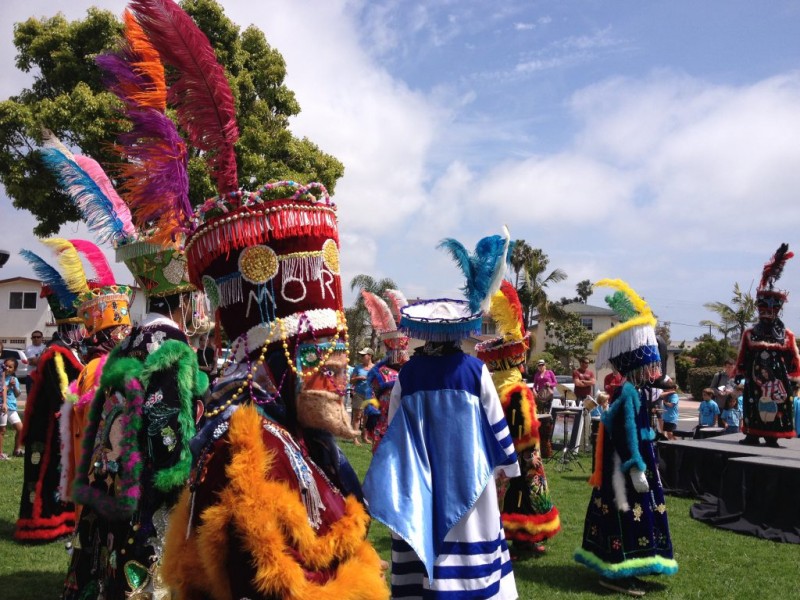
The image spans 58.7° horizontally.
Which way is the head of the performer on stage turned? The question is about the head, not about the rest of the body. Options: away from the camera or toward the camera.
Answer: toward the camera

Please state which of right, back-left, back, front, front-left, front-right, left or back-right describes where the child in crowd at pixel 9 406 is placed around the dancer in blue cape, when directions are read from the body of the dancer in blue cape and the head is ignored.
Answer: front-left

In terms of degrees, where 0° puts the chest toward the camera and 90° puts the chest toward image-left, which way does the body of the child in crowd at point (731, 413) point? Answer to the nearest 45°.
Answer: approximately 0°

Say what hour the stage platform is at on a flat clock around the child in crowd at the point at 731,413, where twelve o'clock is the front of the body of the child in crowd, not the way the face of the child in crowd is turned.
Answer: The stage platform is roughly at 12 o'clock from the child in crowd.

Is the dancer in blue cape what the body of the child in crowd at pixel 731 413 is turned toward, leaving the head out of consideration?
yes

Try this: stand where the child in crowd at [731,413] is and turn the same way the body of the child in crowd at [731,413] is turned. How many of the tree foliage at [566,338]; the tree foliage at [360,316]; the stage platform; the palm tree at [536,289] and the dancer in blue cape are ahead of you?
2

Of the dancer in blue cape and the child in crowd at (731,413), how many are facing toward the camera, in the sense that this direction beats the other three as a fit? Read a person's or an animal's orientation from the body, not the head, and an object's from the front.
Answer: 1

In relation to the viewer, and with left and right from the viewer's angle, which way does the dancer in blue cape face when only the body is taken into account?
facing away from the viewer

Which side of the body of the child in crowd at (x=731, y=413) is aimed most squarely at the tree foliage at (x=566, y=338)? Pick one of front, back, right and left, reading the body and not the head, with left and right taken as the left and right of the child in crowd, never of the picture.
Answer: back

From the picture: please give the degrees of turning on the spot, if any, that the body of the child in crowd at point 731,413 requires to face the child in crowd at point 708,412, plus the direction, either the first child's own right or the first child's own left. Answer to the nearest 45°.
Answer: approximately 45° to the first child's own right

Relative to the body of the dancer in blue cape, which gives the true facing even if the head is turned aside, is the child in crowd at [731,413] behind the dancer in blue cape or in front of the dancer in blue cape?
in front

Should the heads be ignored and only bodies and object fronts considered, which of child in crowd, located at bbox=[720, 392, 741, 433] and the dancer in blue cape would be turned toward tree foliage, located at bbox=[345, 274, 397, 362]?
the dancer in blue cape

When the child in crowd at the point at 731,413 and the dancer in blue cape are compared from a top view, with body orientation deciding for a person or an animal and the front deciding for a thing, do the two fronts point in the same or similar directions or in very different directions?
very different directions

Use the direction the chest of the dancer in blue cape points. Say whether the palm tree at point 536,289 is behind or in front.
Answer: in front
